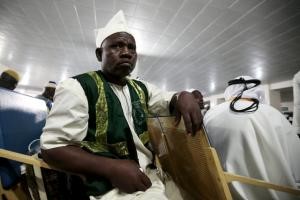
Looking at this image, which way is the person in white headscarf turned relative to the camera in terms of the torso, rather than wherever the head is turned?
away from the camera

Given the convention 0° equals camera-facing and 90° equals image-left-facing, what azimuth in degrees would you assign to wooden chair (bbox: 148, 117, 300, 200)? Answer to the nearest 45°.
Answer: approximately 225°

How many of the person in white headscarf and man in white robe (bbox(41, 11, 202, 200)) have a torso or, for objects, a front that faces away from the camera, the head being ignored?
1

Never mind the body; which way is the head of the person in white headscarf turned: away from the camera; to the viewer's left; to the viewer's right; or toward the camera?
away from the camera

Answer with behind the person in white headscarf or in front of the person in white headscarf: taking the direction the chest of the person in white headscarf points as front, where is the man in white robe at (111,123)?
behind

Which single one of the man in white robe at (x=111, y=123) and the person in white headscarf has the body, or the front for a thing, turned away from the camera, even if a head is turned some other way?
the person in white headscarf

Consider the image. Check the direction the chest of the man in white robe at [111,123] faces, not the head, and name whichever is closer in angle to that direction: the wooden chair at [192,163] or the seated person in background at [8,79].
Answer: the wooden chair

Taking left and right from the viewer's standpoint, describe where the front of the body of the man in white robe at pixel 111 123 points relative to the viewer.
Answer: facing the viewer and to the right of the viewer

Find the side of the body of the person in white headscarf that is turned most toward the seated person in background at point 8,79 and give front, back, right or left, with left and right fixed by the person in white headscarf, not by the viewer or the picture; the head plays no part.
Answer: left

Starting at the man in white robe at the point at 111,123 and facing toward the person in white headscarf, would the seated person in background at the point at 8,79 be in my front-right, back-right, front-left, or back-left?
back-left
